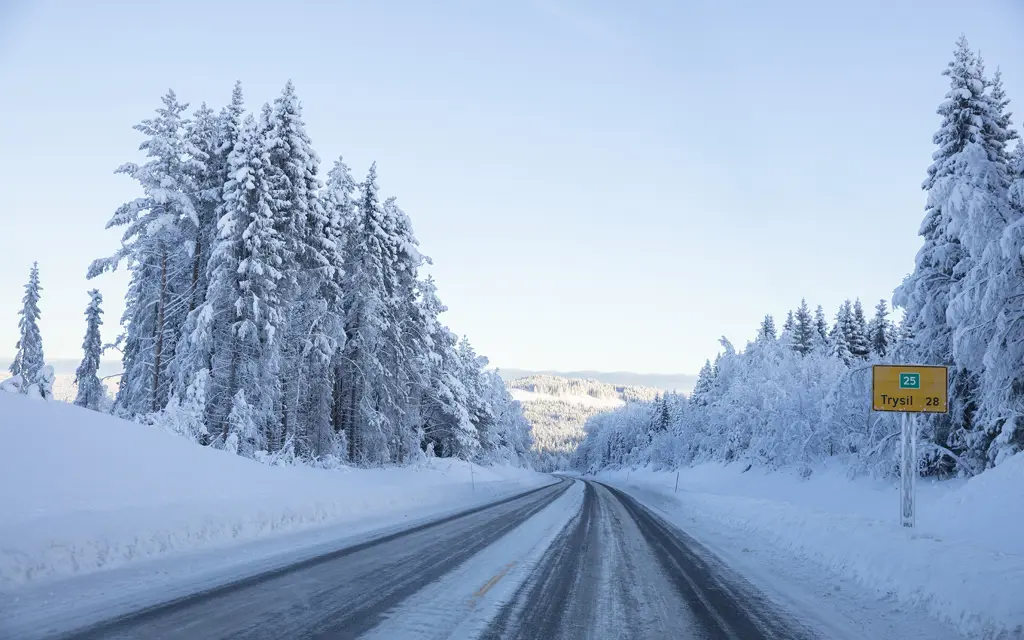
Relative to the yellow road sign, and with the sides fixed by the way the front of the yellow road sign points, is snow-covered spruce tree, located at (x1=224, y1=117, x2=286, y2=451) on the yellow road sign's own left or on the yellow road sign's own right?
on the yellow road sign's own right

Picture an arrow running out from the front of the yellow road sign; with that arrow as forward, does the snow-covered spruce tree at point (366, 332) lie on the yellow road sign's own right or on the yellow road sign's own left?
on the yellow road sign's own right

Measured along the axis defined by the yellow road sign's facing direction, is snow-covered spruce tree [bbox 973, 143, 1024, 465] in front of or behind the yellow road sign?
behind

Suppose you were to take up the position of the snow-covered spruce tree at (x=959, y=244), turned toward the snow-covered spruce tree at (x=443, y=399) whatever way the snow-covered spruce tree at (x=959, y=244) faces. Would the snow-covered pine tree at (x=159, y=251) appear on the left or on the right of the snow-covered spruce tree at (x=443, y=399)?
left

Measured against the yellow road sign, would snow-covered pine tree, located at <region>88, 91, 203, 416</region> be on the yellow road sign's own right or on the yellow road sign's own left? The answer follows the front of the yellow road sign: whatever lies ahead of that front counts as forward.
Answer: on the yellow road sign's own right

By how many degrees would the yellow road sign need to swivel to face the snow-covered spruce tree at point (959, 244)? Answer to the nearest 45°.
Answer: approximately 180°

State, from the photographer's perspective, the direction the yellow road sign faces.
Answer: facing the viewer
